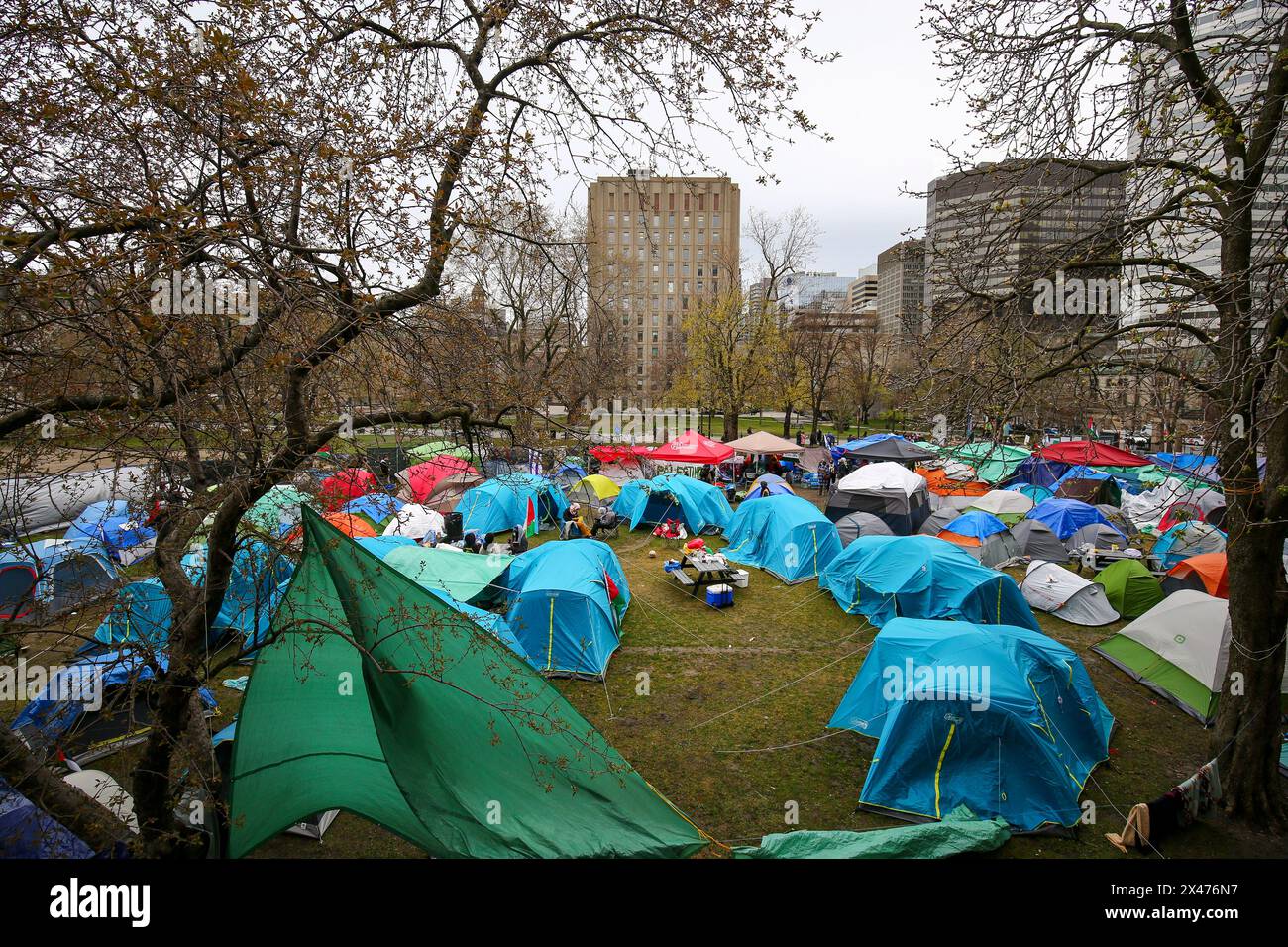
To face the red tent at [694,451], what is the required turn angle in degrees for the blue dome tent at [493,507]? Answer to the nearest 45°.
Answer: approximately 90° to its left

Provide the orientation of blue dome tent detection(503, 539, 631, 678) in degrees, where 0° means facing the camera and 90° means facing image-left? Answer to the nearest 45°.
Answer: approximately 0°

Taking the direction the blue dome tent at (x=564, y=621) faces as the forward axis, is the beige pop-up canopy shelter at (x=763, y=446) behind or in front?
behind

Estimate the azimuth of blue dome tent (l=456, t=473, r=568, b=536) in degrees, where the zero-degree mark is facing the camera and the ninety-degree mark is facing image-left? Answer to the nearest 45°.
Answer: approximately 315°

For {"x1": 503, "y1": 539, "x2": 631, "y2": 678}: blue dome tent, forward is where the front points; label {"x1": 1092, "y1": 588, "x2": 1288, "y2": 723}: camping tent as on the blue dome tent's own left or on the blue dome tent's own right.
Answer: on the blue dome tent's own left

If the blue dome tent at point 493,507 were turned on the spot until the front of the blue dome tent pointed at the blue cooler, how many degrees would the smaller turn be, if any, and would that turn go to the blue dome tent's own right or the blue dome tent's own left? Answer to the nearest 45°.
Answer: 0° — it already faces it

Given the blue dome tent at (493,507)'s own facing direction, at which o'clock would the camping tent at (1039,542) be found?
The camping tent is roughly at 11 o'clock from the blue dome tent.

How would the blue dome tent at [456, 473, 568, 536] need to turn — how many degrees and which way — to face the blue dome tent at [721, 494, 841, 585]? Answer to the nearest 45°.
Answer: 0° — it already faces it
